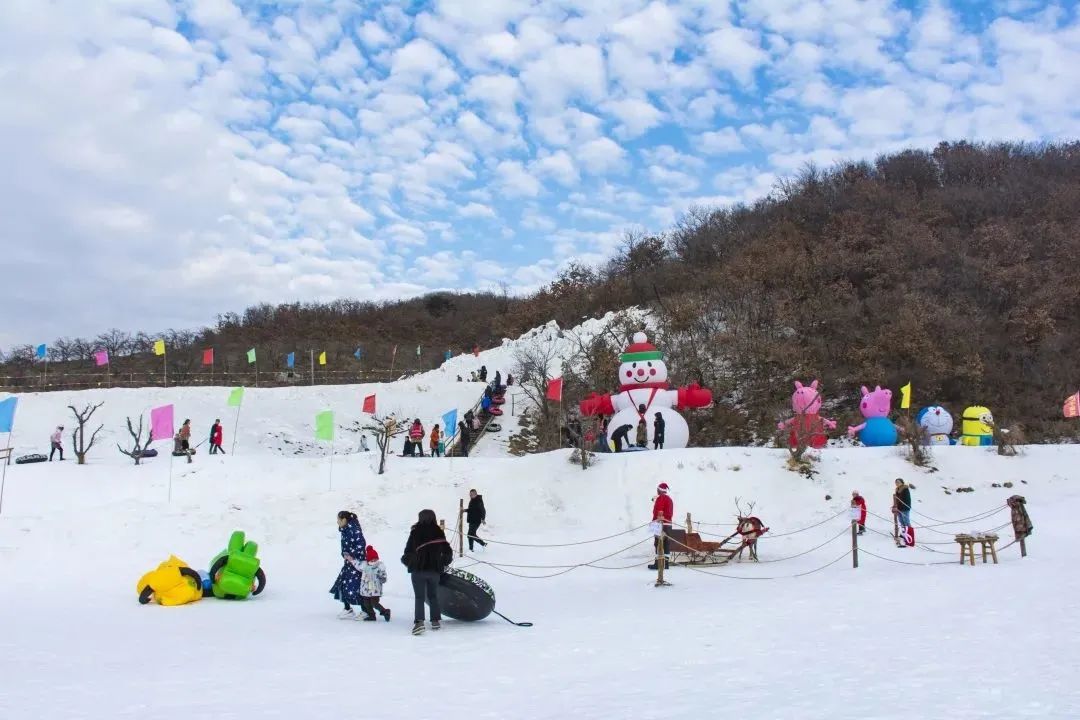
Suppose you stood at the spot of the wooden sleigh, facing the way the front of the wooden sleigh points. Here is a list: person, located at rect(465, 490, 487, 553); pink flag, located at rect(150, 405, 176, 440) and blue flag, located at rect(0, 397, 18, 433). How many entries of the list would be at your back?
3

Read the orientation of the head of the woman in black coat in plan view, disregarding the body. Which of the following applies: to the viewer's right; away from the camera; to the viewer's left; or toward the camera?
away from the camera

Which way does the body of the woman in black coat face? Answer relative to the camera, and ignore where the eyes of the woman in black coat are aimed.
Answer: away from the camera

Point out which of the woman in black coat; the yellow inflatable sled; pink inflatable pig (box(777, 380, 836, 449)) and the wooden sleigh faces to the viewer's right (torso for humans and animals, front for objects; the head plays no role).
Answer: the wooden sleigh

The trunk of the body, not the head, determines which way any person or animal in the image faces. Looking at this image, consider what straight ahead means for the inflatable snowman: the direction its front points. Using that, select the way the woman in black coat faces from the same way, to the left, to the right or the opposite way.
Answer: the opposite way

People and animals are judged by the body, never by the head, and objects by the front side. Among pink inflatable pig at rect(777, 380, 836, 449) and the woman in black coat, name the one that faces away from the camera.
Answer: the woman in black coat

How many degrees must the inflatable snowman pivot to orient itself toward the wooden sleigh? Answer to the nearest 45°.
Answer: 0° — it already faces it

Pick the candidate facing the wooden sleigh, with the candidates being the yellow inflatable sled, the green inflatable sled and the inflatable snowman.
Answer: the inflatable snowman

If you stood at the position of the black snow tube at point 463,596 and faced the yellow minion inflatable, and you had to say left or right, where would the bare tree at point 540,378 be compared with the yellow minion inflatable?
left

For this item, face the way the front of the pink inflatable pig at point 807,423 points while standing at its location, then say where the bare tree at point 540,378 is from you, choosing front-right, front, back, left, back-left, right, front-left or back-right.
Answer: back-right
